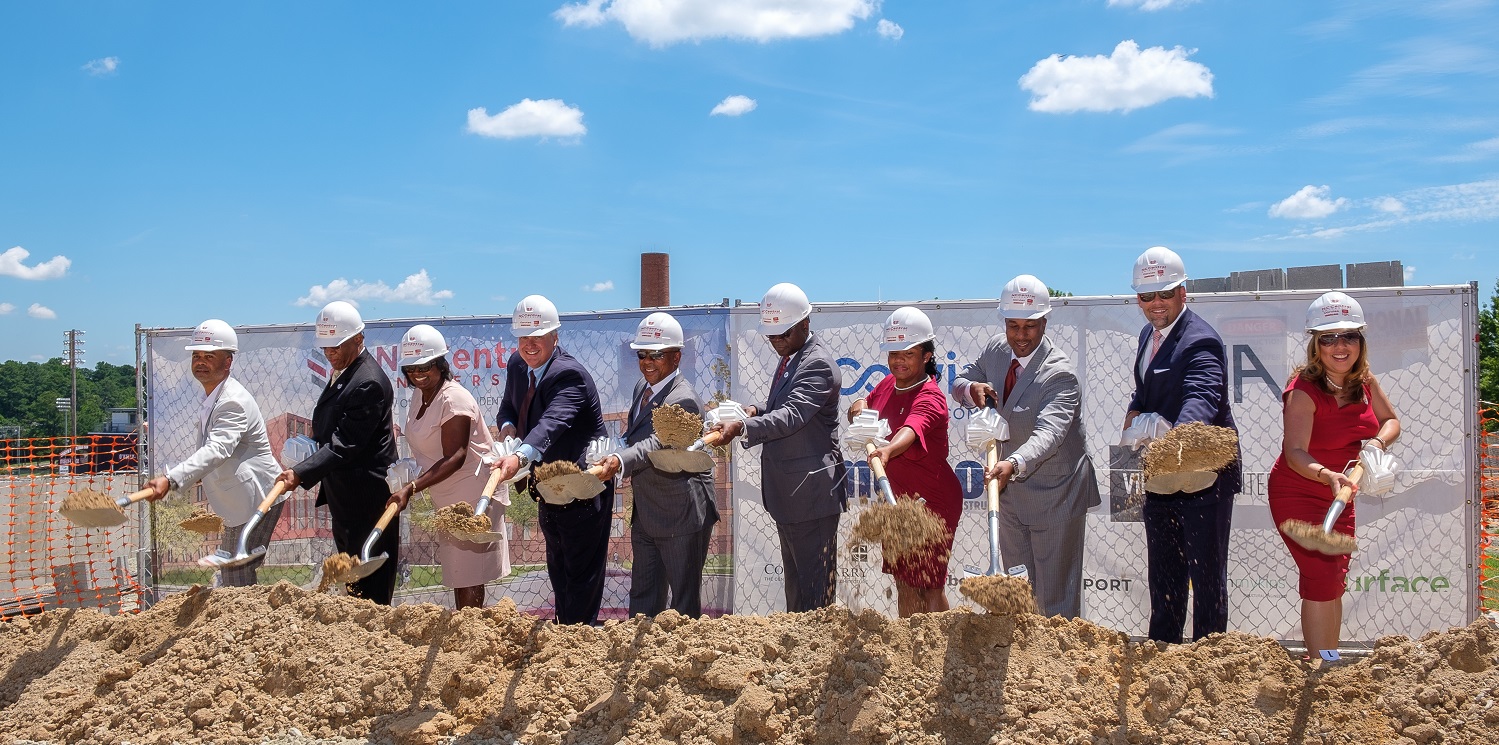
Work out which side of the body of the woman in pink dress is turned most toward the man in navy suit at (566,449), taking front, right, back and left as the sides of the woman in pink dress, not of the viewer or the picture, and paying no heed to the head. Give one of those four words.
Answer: left

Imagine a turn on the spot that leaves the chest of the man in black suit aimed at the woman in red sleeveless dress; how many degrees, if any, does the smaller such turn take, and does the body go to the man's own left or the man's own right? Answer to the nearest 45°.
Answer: approximately 90° to the man's own left

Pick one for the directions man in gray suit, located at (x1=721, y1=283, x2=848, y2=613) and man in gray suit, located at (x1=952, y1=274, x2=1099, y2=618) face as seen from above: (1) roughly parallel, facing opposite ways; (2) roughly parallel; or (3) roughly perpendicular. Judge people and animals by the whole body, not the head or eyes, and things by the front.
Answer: roughly parallel

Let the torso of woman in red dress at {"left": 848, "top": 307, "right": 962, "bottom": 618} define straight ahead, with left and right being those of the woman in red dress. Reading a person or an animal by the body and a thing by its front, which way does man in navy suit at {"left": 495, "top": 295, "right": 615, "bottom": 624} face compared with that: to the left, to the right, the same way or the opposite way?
the same way

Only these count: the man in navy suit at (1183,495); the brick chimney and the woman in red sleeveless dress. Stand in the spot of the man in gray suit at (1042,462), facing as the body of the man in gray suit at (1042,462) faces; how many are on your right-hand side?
1

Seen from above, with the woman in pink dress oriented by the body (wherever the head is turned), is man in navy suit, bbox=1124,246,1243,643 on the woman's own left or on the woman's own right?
on the woman's own left

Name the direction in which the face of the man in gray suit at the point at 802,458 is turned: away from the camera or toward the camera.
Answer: toward the camera

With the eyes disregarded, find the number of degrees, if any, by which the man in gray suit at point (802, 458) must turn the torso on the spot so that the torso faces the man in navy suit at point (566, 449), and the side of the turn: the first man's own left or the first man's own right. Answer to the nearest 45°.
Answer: approximately 45° to the first man's own right

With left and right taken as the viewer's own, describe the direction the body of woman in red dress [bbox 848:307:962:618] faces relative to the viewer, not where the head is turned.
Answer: facing the viewer and to the left of the viewer

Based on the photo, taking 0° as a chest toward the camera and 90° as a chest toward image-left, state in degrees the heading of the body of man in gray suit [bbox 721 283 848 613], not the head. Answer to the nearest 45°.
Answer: approximately 45°

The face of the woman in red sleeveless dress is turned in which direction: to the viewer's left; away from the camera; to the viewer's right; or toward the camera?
toward the camera
